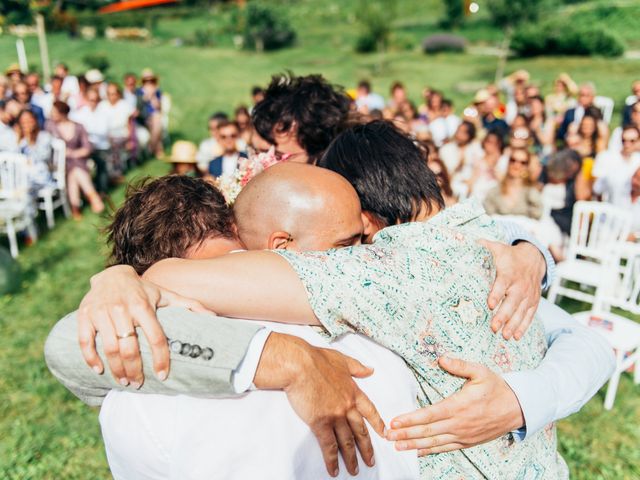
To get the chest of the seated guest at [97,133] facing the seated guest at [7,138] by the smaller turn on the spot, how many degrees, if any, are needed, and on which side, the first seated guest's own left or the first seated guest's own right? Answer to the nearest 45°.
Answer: approximately 90° to the first seated guest's own right

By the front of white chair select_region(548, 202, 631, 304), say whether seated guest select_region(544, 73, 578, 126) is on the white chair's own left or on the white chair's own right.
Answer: on the white chair's own right

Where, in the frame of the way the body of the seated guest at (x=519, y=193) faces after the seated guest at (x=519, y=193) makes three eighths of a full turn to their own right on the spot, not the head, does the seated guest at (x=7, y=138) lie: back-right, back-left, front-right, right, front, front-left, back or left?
front-left

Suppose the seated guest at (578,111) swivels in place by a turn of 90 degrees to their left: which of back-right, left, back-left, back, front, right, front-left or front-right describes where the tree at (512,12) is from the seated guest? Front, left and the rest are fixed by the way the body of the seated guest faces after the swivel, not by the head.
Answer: back-left

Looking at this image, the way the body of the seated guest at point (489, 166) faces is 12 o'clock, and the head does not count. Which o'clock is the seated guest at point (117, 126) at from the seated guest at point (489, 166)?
the seated guest at point (117, 126) is roughly at 2 o'clock from the seated guest at point (489, 166).

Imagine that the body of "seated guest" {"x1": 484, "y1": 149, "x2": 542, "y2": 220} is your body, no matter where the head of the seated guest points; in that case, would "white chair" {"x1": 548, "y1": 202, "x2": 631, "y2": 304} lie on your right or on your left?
on your left

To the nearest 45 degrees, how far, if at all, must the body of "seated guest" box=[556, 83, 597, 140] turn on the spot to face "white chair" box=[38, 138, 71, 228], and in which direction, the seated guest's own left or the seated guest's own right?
0° — they already face it

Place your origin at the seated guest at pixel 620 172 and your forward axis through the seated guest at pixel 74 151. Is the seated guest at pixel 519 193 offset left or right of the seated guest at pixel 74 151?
left
